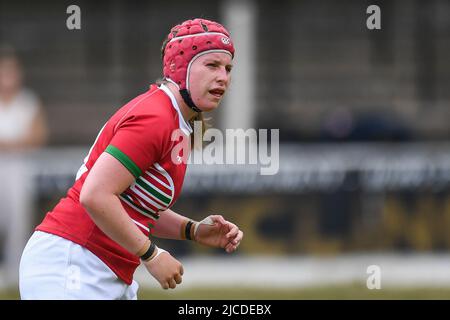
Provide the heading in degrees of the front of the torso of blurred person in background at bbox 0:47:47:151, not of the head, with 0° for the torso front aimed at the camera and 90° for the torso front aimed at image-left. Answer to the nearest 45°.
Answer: approximately 0°
